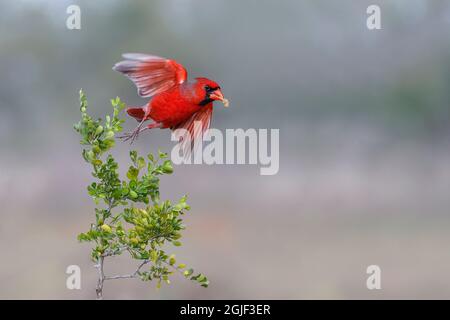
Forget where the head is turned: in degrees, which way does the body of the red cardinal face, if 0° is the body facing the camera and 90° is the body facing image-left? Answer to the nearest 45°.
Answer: approximately 270°
